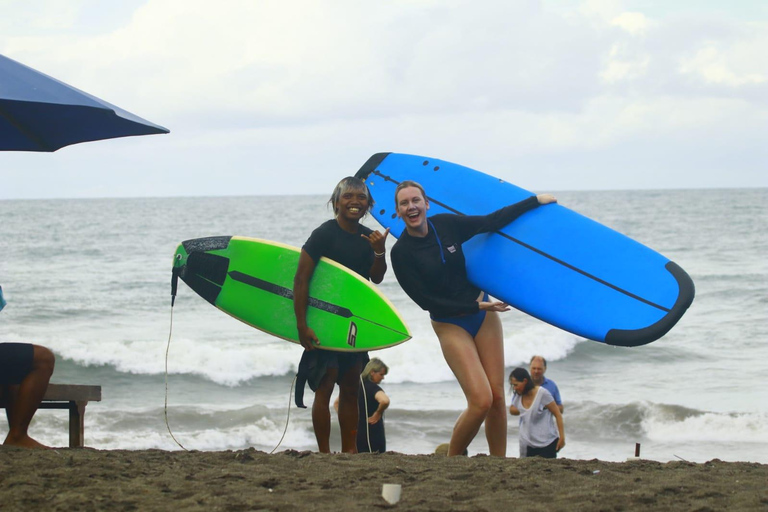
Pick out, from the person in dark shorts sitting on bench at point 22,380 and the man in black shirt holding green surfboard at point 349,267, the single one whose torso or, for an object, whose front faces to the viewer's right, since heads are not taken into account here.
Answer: the person in dark shorts sitting on bench

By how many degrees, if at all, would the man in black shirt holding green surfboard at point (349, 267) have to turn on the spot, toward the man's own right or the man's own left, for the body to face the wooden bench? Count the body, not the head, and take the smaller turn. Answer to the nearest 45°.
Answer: approximately 90° to the man's own right

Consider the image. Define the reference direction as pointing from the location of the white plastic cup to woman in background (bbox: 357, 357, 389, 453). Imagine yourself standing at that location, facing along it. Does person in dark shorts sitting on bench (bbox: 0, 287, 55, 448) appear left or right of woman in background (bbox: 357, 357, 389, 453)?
left

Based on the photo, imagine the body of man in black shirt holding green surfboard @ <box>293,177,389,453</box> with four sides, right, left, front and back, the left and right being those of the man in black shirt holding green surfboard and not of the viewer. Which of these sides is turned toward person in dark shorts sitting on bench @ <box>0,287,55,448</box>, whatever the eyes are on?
right

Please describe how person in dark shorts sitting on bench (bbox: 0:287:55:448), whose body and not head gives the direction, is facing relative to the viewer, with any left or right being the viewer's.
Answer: facing to the right of the viewer

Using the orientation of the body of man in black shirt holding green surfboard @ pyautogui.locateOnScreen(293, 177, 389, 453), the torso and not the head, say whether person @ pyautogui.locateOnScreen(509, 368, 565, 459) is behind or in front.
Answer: behind

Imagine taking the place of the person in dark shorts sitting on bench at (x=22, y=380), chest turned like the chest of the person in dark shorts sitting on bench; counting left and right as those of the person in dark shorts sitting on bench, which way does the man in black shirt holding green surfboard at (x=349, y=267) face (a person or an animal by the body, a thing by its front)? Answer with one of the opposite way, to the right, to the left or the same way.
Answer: to the right

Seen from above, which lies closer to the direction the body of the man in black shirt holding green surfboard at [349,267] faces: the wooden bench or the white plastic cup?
the white plastic cup

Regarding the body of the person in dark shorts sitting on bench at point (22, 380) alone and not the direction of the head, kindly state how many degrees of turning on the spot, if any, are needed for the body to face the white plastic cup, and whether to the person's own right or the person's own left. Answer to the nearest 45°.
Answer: approximately 45° to the person's own right

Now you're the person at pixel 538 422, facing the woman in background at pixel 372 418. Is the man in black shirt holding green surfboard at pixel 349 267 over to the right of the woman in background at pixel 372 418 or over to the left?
left
